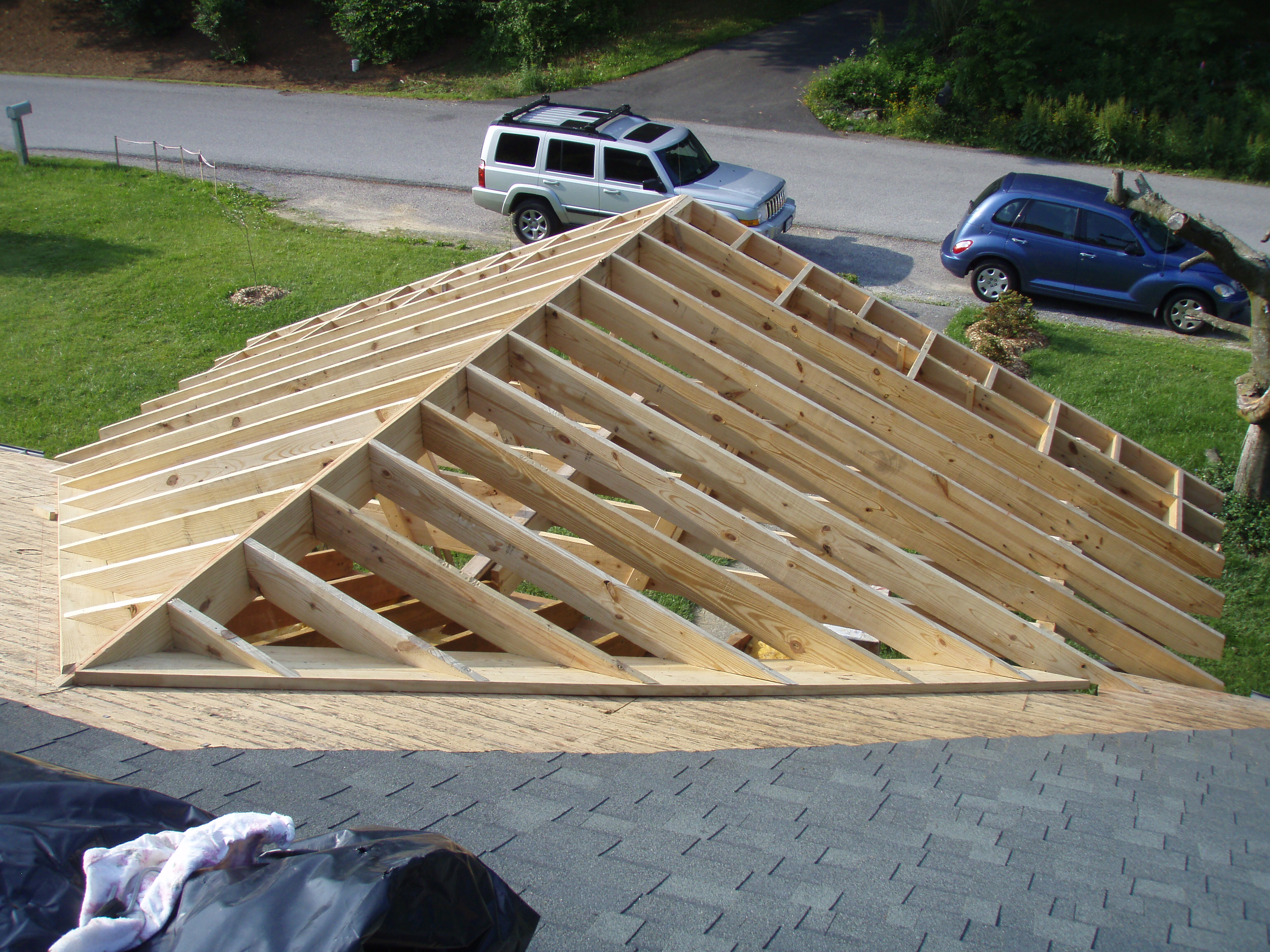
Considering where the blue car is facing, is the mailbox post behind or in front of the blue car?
behind

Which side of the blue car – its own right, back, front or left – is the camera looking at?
right

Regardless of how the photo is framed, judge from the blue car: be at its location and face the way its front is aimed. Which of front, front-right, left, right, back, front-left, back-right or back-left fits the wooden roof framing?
right

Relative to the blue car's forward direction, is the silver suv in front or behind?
behind

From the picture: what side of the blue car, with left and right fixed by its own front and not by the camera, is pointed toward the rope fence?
back

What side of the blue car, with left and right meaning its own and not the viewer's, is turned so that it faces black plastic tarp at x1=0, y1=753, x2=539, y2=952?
right

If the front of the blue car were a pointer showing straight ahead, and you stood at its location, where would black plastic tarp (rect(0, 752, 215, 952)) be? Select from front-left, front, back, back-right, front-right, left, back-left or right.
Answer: right

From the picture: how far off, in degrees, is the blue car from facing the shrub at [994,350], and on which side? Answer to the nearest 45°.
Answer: approximately 90° to its right

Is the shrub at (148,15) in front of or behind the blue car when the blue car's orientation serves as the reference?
behind

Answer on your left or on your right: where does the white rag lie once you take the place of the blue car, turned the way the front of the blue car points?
on your right
